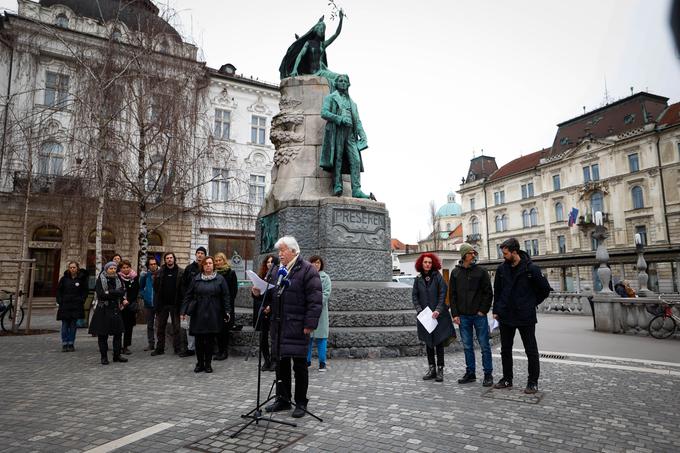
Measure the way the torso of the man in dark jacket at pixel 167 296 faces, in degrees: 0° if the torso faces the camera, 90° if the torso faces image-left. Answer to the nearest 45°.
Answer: approximately 0°

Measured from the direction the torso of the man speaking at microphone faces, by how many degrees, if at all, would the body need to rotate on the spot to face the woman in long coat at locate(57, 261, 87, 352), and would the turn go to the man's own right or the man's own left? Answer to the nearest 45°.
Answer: approximately 90° to the man's own right

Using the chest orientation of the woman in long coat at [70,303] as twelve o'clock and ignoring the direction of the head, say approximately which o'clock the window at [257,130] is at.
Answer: The window is roughly at 7 o'clock from the woman in long coat.

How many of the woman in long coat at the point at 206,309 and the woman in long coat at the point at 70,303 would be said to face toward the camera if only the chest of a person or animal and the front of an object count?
2
